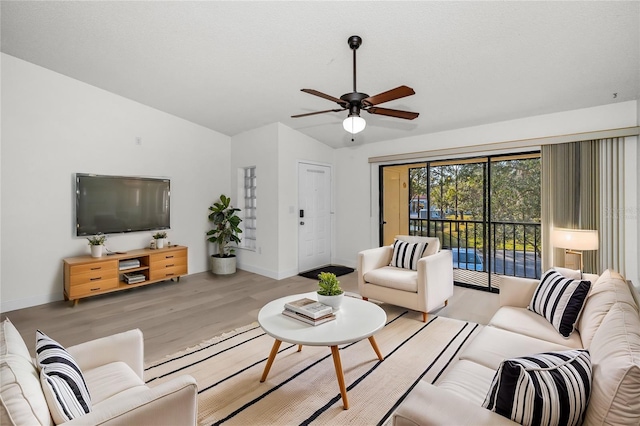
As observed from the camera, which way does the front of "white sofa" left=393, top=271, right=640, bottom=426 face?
facing to the left of the viewer

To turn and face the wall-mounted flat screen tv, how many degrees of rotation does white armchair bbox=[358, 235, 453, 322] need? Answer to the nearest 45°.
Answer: approximately 45° to its right

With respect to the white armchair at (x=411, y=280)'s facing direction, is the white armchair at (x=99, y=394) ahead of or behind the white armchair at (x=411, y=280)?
ahead

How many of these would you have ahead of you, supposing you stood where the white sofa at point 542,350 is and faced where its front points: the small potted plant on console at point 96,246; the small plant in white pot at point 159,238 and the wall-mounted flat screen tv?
3

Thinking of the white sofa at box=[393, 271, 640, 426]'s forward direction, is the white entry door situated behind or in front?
in front

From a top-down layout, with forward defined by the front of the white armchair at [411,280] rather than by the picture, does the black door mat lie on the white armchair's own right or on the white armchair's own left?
on the white armchair's own right

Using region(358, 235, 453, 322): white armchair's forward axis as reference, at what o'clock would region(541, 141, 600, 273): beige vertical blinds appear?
The beige vertical blinds is roughly at 7 o'clock from the white armchair.

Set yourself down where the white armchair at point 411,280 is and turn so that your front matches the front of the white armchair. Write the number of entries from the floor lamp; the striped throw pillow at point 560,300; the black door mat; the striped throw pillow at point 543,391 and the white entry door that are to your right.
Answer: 2

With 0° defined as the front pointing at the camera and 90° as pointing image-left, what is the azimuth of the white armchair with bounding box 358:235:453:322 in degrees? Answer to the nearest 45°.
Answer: approximately 45°

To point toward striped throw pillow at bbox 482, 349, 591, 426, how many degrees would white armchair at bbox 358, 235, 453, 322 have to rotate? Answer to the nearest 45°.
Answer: approximately 45° to its left

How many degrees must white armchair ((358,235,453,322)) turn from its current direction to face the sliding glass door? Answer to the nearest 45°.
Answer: approximately 180°

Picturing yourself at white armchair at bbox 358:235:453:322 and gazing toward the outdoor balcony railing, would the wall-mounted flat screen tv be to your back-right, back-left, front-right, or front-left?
back-left

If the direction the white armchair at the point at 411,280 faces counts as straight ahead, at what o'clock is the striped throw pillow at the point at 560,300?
The striped throw pillow is roughly at 9 o'clock from the white armchair.

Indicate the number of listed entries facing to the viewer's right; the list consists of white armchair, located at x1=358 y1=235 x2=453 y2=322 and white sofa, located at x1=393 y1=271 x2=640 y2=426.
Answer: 0

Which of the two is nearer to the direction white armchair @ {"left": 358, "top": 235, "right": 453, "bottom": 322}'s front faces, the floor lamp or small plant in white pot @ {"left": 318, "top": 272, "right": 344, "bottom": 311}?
the small plant in white pot

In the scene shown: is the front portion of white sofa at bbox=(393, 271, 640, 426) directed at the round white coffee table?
yes

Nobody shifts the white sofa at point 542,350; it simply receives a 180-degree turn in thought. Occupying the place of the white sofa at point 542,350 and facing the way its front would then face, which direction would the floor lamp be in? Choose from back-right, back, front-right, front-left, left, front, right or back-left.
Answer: left
